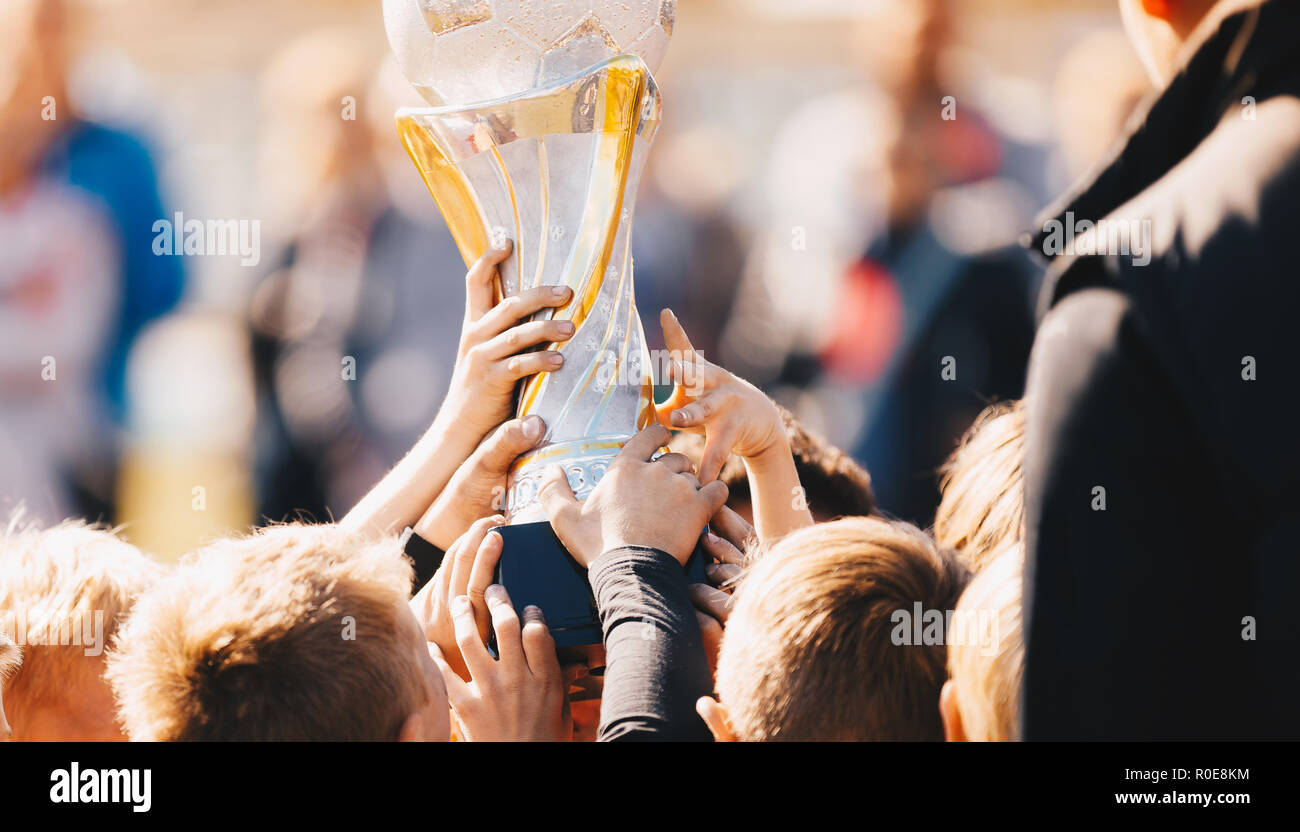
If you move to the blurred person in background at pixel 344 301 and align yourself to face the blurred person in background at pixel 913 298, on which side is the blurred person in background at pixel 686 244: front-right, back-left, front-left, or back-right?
front-left

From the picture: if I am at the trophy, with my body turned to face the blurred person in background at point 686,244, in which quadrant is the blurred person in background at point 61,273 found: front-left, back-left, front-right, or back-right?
front-left

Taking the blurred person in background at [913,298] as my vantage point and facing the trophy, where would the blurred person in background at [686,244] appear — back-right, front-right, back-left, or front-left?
back-right

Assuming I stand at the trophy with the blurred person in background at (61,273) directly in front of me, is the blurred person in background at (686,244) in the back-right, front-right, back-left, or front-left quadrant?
front-right

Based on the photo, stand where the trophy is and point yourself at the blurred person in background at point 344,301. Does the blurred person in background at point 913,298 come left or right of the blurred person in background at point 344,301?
right

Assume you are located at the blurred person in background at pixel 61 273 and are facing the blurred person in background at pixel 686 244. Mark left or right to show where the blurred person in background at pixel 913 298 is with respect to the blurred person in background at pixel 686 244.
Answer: right
